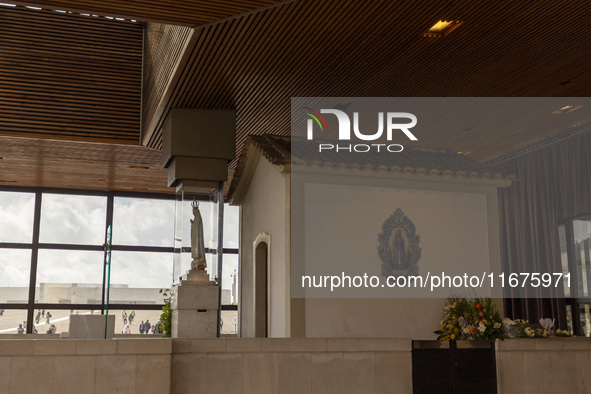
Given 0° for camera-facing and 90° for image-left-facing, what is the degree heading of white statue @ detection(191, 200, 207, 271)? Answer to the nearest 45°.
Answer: approximately 90°

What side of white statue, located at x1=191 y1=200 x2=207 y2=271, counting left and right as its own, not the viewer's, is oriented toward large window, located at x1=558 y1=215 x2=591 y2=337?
back

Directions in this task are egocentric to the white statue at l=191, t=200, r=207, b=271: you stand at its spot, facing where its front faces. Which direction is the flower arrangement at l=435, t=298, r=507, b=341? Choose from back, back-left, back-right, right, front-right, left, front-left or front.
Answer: back-left

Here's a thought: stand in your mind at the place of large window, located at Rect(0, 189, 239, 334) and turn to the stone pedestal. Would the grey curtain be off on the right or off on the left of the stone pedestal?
left

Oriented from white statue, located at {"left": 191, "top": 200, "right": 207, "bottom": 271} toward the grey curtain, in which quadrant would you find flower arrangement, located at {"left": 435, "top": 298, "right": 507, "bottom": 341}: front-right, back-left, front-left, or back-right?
front-right

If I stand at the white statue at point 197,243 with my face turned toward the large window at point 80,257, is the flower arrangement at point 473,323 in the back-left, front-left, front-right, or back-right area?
back-right

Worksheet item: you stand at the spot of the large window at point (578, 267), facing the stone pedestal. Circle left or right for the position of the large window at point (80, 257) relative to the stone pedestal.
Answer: right
